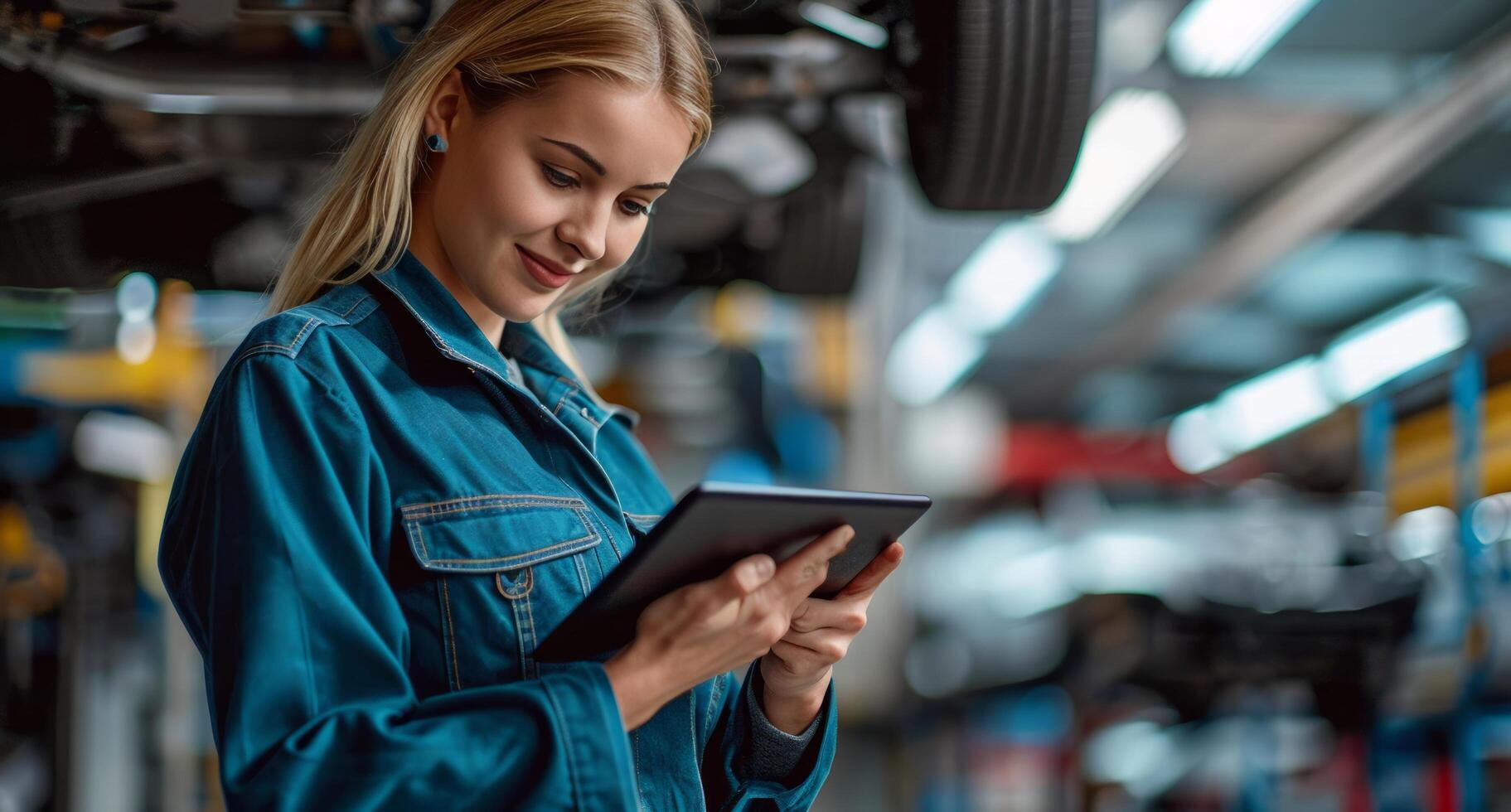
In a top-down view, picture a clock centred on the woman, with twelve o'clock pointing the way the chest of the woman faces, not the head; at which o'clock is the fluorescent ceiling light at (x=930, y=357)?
The fluorescent ceiling light is roughly at 8 o'clock from the woman.

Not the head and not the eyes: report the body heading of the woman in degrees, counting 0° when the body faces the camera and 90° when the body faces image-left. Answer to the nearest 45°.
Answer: approximately 315°

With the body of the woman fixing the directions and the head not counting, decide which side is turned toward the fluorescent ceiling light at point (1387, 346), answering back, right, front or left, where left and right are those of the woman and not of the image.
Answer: left

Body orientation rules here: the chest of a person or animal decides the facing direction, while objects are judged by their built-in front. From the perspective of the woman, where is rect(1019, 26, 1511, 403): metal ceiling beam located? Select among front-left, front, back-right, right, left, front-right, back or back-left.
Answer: left

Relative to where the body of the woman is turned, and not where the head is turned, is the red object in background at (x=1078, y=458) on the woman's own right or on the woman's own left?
on the woman's own left

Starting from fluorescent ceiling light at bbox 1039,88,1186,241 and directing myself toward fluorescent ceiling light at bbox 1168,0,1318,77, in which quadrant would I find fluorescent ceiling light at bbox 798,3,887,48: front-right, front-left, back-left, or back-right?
front-right

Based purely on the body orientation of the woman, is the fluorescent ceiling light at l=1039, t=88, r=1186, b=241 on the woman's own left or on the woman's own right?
on the woman's own left

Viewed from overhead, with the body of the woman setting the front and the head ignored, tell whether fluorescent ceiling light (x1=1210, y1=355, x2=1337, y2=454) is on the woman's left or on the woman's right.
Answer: on the woman's left

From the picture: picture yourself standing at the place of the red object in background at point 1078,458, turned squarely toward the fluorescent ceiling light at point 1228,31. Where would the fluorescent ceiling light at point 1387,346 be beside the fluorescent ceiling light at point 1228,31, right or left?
left
